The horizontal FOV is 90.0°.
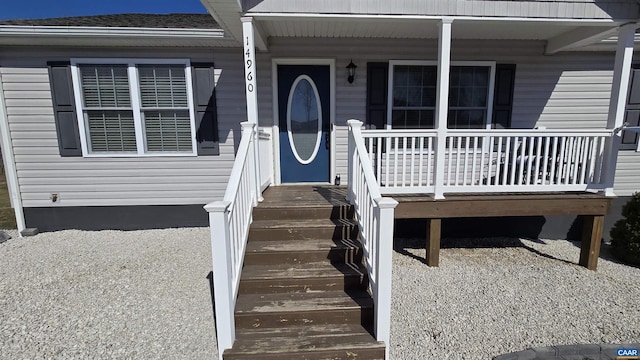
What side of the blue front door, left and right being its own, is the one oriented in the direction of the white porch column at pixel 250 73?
front

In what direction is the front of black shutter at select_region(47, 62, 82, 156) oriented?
toward the camera

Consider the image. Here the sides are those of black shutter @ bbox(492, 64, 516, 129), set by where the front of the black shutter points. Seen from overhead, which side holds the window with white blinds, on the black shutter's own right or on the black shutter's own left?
on the black shutter's own right

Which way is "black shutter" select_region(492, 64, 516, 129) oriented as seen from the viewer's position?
toward the camera

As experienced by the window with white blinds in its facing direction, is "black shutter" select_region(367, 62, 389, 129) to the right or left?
on its left

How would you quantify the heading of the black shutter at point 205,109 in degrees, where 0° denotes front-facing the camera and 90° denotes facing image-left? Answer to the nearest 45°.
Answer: approximately 0°

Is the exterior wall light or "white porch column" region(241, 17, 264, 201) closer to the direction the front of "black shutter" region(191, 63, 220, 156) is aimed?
the white porch column

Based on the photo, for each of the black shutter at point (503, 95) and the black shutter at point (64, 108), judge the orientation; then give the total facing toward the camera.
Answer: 2

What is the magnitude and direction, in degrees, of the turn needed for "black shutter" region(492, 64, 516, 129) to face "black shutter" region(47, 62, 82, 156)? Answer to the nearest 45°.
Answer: approximately 45° to its right

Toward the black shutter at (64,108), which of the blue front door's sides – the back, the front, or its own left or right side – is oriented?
right

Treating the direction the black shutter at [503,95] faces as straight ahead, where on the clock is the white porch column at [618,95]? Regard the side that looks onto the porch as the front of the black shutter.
The white porch column is roughly at 10 o'clock from the black shutter.

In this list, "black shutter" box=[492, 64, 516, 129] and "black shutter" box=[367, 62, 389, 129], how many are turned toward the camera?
2
